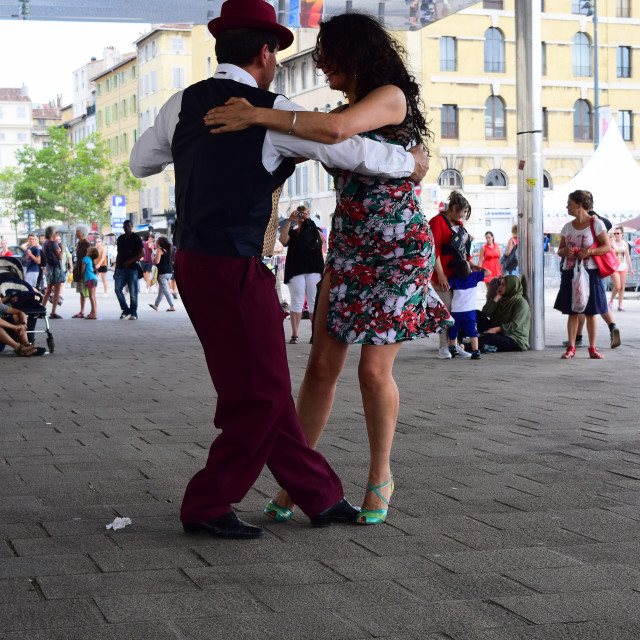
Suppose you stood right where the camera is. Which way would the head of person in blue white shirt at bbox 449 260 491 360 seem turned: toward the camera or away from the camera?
away from the camera

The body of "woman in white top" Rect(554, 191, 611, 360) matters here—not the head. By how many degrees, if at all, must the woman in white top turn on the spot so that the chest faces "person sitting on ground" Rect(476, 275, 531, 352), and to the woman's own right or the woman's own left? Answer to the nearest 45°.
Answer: approximately 135° to the woman's own right

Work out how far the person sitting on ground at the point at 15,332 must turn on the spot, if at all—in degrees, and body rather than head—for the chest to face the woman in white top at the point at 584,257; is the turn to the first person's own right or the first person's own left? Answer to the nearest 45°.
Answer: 0° — they already face them

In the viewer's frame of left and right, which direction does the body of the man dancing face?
facing away from the viewer and to the right of the viewer

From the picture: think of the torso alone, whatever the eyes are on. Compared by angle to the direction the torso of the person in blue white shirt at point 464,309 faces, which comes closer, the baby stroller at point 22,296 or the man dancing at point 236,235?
the baby stroller

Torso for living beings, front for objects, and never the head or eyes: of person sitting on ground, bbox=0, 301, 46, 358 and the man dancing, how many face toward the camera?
0

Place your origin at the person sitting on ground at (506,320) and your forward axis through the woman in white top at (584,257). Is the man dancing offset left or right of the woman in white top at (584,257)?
right

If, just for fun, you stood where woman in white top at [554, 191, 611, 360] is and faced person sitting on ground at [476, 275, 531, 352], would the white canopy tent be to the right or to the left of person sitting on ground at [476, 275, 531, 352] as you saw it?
right

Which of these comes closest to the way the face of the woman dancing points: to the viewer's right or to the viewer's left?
to the viewer's left

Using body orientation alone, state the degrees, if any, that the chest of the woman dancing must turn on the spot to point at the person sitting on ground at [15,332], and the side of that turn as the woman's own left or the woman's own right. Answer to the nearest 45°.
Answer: approximately 90° to the woman's own right

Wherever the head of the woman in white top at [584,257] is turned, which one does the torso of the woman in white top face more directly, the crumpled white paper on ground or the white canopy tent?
the crumpled white paper on ground

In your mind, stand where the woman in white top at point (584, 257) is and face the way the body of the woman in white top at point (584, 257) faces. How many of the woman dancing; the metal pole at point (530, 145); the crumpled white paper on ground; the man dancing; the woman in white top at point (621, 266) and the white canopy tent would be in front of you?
3

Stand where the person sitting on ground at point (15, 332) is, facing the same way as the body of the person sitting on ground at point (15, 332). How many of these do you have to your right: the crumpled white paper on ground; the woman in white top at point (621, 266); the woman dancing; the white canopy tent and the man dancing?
3

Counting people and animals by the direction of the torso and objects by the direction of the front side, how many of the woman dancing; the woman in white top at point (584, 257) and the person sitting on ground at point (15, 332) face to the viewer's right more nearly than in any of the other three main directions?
1

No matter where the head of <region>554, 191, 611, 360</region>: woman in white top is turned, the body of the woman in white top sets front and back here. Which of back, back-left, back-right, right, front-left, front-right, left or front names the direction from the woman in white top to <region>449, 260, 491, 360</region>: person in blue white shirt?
right

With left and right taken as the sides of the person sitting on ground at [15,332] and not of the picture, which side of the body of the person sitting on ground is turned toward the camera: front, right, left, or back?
right

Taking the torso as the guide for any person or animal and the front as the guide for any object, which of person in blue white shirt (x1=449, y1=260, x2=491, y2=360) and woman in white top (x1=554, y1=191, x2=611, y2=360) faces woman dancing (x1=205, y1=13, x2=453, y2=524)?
the woman in white top

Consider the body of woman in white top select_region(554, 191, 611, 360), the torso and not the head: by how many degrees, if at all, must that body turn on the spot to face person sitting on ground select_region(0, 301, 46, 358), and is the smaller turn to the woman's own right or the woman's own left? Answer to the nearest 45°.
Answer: approximately 90° to the woman's own right

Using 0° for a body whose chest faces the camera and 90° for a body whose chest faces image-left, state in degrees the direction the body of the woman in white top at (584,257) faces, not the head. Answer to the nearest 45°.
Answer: approximately 0°
